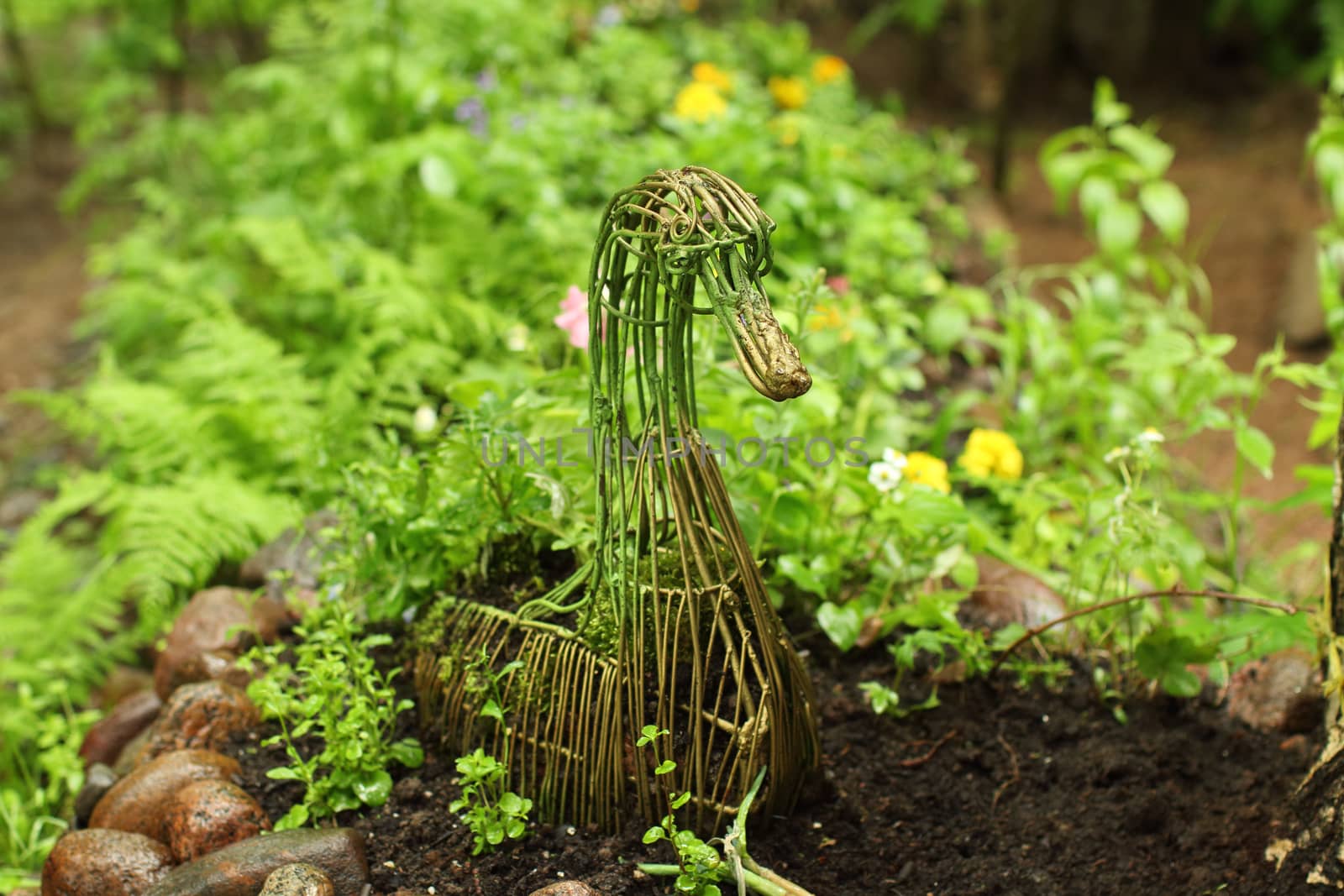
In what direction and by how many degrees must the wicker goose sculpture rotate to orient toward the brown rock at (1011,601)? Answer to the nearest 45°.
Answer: approximately 90° to its left

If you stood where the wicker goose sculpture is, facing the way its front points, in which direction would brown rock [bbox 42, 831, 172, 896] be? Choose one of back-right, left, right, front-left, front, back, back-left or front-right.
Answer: back-right

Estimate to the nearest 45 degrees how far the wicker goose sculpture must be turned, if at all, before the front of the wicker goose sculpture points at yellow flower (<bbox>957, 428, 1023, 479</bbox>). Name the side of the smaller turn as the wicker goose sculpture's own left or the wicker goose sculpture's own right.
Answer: approximately 90° to the wicker goose sculpture's own left

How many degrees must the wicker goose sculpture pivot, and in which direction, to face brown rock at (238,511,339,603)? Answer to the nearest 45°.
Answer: approximately 180°

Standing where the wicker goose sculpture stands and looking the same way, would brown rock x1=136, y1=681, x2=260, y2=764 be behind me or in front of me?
behind

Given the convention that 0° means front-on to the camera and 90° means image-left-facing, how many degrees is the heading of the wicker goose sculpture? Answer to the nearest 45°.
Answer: approximately 315°

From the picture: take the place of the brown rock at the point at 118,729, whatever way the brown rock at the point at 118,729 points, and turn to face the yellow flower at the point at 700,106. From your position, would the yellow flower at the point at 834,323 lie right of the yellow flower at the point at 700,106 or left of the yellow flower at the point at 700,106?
right

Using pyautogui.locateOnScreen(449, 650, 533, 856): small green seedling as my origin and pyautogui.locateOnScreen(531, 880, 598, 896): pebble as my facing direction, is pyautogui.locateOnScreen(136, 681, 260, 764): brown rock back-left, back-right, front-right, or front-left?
back-right
